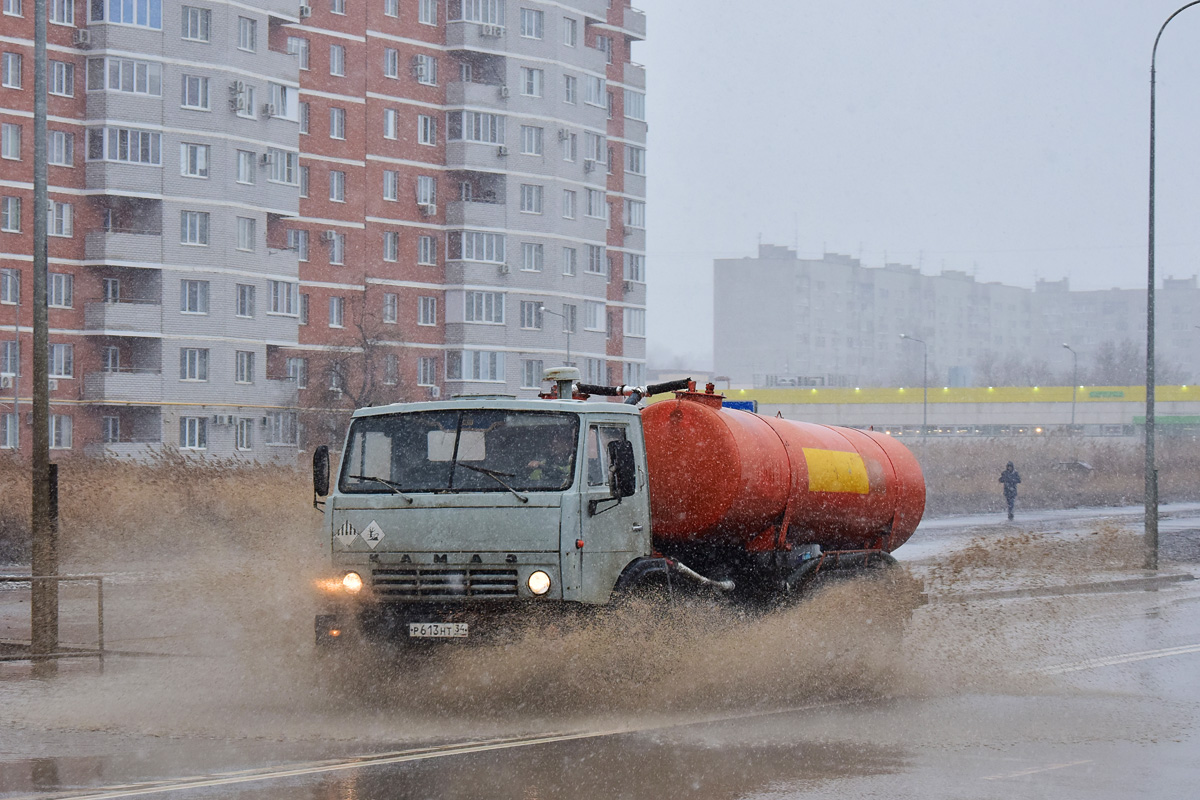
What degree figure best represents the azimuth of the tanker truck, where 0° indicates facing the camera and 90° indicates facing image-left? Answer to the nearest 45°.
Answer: approximately 45°

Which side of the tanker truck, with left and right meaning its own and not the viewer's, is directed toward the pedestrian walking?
back

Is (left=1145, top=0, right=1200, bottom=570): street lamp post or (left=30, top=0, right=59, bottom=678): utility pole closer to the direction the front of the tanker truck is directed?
the utility pole

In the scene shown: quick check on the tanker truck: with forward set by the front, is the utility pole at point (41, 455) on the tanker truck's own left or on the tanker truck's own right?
on the tanker truck's own right

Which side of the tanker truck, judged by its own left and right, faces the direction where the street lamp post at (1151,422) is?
back
